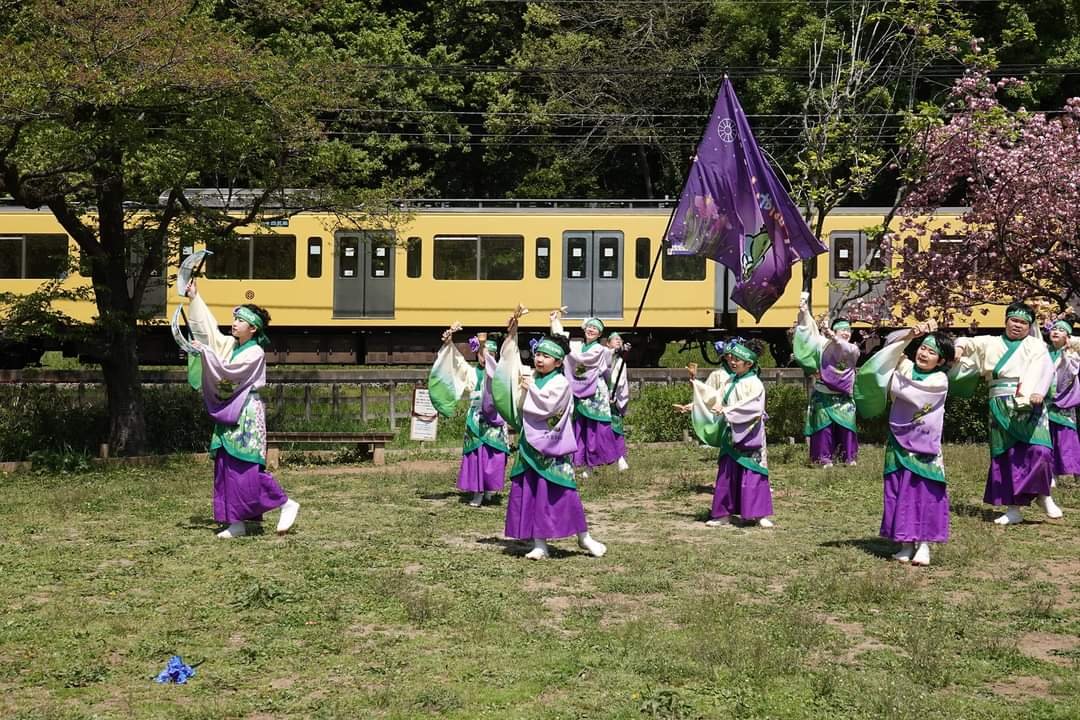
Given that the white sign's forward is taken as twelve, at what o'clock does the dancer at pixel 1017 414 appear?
The dancer is roughly at 11 o'clock from the white sign.

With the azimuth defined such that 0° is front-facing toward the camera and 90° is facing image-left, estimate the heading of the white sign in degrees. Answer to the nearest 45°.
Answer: approximately 0°

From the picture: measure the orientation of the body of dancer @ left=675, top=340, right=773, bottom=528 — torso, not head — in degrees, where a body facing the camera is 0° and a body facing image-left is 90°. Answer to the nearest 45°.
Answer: approximately 45°

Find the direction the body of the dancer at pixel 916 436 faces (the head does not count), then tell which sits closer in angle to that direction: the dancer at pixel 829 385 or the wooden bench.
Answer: the wooden bench

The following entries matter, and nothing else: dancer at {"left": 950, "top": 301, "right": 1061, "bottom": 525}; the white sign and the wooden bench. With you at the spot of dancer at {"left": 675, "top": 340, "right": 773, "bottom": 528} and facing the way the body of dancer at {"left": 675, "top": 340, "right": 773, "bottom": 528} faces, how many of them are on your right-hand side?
2

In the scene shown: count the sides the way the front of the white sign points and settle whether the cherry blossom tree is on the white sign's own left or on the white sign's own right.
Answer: on the white sign's own left

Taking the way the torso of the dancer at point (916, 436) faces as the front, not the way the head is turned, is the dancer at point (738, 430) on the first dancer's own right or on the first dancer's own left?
on the first dancer's own right

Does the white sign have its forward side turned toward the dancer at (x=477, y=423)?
yes

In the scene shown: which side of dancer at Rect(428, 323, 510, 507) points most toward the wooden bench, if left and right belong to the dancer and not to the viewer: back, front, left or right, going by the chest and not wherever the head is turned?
right

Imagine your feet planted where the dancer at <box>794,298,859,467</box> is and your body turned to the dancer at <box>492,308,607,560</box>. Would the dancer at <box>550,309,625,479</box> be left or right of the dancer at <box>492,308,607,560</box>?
right

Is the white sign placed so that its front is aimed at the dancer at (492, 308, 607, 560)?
yes

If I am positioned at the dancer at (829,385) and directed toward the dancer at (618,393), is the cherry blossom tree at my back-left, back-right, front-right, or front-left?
back-right
